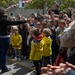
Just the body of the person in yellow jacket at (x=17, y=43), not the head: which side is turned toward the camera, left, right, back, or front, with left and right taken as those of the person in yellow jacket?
front

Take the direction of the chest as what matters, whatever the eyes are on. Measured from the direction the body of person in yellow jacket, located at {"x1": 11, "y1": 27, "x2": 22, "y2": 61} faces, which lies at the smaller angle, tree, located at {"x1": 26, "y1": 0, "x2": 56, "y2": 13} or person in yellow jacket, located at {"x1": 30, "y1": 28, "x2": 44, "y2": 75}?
the person in yellow jacket, located at {"x1": 30, "y1": 28, "x2": 44, "y2": 75}

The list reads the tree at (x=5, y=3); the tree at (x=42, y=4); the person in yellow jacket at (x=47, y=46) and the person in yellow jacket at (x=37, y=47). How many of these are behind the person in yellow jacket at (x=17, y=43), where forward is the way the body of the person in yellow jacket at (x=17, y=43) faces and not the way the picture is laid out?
2

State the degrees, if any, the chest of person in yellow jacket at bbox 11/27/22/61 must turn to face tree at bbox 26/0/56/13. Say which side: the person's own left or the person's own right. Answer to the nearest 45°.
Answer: approximately 180°

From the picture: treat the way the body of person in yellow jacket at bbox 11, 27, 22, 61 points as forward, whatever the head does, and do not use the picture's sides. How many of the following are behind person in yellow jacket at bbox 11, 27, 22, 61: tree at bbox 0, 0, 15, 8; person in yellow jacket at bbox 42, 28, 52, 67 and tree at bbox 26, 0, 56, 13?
2

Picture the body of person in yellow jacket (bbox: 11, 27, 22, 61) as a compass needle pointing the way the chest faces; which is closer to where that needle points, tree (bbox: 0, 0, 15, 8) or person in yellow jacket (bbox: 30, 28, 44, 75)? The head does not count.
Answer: the person in yellow jacket (bbox: 30, 28, 44, 75)

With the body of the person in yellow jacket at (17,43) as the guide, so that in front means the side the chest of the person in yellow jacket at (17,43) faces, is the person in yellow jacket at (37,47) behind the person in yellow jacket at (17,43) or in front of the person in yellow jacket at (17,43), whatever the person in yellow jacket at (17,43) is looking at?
in front

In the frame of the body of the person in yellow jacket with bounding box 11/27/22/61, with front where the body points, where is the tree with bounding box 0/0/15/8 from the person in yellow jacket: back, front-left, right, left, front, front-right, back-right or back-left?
back
